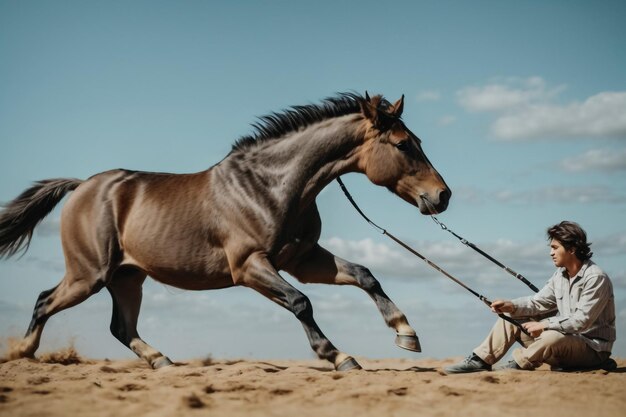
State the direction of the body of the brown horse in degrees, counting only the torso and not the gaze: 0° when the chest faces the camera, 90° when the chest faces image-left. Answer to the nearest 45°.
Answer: approximately 270°

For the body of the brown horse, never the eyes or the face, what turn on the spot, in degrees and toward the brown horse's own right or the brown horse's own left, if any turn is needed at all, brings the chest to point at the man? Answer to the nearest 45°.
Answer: approximately 45° to the brown horse's own right

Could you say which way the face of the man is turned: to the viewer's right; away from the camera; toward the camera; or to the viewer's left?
to the viewer's left
